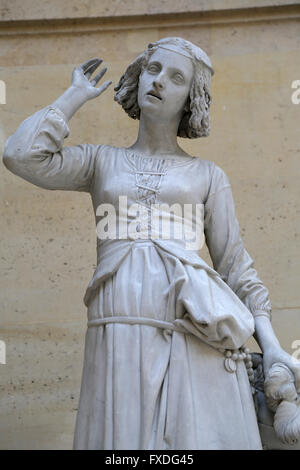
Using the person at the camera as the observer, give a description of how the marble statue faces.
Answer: facing the viewer
